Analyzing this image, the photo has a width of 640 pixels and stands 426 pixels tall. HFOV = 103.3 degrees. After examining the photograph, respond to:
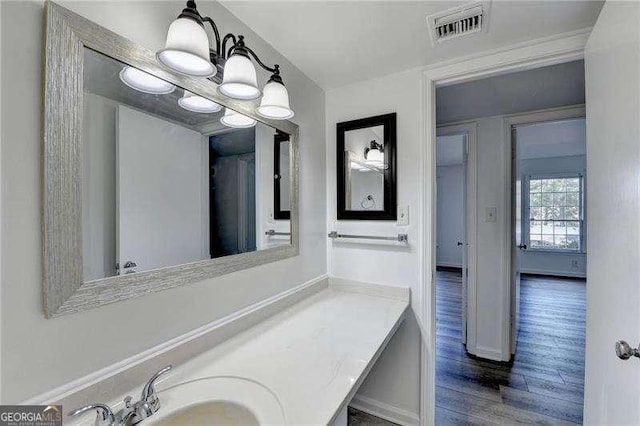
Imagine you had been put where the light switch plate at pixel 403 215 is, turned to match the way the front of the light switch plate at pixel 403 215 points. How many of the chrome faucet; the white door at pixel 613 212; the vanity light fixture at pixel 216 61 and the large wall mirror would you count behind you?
0

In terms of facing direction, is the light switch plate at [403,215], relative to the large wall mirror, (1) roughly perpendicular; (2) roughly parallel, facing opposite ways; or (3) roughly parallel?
roughly perpendicular

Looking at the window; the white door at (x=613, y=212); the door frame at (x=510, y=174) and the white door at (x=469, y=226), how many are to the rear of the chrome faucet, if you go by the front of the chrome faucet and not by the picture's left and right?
0

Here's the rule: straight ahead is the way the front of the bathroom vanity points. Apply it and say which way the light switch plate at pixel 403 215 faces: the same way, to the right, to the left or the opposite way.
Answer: to the right

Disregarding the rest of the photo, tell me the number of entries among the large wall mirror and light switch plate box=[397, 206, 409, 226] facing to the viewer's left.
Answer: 0

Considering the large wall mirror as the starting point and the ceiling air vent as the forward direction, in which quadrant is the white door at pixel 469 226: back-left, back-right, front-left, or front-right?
front-left

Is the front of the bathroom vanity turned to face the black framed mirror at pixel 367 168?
no

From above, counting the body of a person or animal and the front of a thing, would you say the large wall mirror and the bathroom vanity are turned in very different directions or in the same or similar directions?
same or similar directions

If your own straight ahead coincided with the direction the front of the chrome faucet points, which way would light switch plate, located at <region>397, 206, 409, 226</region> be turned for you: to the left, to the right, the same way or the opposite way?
to the right

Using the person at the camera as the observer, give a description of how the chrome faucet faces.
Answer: facing the viewer and to the right of the viewer

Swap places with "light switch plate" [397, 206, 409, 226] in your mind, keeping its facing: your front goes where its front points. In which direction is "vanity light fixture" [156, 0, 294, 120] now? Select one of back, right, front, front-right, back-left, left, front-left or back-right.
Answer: front-right

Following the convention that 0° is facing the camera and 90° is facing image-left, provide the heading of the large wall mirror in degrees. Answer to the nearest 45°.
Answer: approximately 315°

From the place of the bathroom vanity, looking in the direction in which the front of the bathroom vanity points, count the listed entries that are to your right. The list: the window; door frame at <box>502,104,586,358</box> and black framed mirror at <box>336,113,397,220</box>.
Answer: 0

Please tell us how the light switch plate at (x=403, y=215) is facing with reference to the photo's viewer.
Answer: facing the viewer

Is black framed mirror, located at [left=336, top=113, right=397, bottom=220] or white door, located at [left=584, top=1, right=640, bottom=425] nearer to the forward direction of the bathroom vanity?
the white door

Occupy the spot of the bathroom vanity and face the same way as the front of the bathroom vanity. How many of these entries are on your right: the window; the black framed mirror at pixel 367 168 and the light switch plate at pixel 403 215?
0
